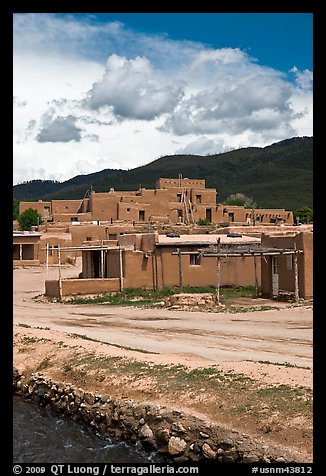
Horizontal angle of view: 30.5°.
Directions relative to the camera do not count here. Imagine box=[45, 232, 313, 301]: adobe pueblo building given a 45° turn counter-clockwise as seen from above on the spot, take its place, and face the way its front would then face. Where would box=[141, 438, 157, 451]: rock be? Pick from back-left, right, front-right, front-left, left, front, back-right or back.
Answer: front-right

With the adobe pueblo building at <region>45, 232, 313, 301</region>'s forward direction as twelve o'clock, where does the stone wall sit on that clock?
The stone wall is roughly at 12 o'clock from the adobe pueblo building.

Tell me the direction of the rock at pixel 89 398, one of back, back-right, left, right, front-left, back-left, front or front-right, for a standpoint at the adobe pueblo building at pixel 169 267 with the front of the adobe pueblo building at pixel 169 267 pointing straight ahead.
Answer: front

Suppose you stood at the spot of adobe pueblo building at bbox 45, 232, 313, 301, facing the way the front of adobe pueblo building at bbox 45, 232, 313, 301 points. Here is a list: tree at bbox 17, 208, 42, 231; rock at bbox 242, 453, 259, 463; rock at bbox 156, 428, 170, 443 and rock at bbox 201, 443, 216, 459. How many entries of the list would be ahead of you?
3

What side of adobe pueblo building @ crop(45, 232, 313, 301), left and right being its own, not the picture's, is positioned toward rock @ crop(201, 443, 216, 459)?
front

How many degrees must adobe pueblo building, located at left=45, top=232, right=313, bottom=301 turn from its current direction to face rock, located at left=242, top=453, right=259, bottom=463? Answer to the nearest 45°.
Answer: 0° — it already faces it

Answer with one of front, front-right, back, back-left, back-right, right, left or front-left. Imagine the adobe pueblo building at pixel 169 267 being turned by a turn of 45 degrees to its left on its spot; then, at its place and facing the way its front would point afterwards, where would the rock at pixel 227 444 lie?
front-right

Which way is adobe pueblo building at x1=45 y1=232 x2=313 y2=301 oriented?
toward the camera

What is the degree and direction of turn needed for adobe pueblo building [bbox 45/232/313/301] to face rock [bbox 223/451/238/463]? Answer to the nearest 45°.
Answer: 0° — it already faces it

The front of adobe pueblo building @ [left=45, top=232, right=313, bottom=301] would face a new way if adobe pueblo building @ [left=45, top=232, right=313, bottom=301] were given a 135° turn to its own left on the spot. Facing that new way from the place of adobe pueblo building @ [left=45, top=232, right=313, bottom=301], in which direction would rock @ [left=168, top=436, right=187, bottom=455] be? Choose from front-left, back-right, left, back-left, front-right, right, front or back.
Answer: back-right

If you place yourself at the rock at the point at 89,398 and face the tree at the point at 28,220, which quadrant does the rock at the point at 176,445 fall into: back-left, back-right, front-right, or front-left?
back-right

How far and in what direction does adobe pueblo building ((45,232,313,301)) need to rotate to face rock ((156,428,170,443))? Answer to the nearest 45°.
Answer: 0° — it already faces it

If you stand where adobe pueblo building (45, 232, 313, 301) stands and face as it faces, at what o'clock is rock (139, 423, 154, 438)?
The rock is roughly at 12 o'clock from the adobe pueblo building.

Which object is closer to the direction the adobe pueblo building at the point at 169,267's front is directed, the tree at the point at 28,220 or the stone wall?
the stone wall

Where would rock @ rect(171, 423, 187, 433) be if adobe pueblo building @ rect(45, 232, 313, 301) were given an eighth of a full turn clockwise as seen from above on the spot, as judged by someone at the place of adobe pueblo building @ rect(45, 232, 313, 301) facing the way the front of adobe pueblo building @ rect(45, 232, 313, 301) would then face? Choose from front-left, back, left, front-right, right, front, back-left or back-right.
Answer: front-left
